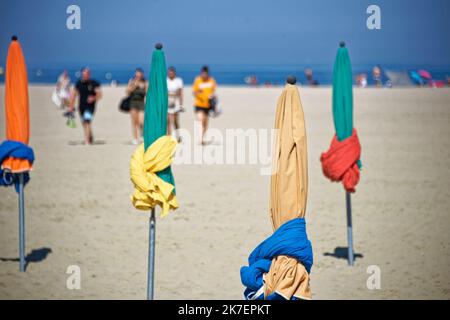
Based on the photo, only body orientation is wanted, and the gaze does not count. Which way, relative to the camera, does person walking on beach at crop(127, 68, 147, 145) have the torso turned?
toward the camera

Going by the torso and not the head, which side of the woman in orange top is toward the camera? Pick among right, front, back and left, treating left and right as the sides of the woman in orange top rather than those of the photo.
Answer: front

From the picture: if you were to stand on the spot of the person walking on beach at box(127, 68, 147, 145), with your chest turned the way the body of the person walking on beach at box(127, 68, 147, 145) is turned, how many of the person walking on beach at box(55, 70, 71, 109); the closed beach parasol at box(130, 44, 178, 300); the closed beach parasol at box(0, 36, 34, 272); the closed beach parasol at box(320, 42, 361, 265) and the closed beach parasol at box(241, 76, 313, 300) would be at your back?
1

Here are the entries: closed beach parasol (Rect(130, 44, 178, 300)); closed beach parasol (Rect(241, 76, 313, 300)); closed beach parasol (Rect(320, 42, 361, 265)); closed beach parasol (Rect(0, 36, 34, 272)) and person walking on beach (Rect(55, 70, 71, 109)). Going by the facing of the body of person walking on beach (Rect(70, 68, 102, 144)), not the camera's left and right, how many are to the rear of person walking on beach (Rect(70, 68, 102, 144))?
1

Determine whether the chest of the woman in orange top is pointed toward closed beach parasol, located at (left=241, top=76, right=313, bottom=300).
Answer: yes

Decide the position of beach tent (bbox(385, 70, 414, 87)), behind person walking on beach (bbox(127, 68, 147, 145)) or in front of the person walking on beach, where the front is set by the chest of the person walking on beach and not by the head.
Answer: behind

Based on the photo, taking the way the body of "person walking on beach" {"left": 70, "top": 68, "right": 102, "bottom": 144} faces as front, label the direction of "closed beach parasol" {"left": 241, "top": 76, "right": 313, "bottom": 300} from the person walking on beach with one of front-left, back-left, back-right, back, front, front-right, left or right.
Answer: front

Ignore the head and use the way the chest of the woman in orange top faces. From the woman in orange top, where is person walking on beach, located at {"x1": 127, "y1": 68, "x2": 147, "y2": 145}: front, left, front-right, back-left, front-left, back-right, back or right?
right

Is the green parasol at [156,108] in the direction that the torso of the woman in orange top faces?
yes

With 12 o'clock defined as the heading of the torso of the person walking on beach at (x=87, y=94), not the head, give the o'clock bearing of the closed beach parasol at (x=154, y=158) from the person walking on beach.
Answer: The closed beach parasol is roughly at 12 o'clock from the person walking on beach.

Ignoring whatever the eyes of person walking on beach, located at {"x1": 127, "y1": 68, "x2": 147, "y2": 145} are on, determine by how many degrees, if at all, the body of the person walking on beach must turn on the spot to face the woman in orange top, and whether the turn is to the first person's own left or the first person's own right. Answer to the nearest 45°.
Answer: approximately 90° to the first person's own left

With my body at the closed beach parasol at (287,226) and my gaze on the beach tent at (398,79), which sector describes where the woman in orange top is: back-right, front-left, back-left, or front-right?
front-left

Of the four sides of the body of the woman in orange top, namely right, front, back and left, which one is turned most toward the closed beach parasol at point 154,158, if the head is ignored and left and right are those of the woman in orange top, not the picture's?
front

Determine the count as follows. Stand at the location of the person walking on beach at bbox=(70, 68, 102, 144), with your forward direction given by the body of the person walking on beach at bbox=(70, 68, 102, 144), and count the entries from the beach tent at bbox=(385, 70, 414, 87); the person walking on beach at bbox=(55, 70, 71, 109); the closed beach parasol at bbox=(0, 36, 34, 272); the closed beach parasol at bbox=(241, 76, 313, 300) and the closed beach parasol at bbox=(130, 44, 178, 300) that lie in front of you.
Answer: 3
